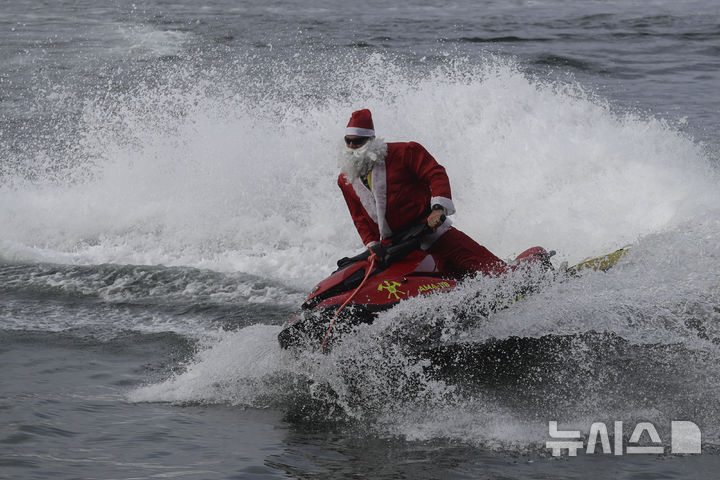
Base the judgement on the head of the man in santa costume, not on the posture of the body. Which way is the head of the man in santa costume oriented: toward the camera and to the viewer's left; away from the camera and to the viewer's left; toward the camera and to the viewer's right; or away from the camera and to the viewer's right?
toward the camera and to the viewer's left

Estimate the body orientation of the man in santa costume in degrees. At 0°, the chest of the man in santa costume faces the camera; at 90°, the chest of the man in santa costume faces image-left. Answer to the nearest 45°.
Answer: approximately 45°
